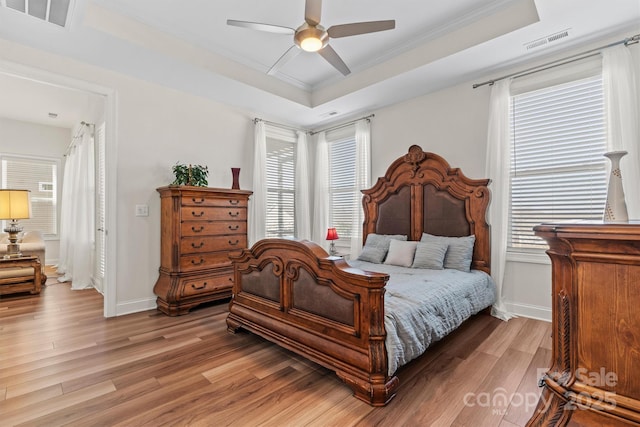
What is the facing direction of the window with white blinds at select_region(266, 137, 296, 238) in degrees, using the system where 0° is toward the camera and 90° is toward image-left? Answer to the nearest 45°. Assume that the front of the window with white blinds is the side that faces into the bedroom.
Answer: approximately 315°

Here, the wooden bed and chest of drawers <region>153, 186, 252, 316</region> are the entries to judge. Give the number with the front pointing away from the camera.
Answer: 0

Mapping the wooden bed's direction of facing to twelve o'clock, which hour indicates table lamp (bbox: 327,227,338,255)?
The table lamp is roughly at 4 o'clock from the wooden bed.

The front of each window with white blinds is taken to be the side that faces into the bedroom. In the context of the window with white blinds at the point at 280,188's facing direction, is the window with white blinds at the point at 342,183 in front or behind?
in front

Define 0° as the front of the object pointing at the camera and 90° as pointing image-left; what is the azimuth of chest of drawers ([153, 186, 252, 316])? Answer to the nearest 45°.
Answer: approximately 315°

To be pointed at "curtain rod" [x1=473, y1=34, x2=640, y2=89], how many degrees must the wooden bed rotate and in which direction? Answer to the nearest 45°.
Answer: approximately 135° to its left

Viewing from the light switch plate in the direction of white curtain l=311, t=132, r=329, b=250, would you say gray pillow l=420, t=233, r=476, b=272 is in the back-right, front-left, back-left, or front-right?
front-right

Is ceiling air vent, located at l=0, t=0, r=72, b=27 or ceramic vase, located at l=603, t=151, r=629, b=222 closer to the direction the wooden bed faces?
the ceiling air vent

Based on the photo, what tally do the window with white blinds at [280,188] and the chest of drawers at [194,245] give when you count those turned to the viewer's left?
0

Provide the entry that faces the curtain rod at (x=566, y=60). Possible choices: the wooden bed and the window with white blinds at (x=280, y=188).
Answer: the window with white blinds

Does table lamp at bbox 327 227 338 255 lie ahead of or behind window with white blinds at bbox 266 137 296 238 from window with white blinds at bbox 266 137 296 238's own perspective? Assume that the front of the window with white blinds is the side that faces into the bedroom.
ahead

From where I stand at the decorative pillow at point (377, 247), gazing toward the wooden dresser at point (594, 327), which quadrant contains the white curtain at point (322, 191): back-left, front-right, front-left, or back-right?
back-right

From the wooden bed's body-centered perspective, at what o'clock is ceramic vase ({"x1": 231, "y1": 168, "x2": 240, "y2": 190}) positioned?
The ceramic vase is roughly at 3 o'clock from the wooden bed.
